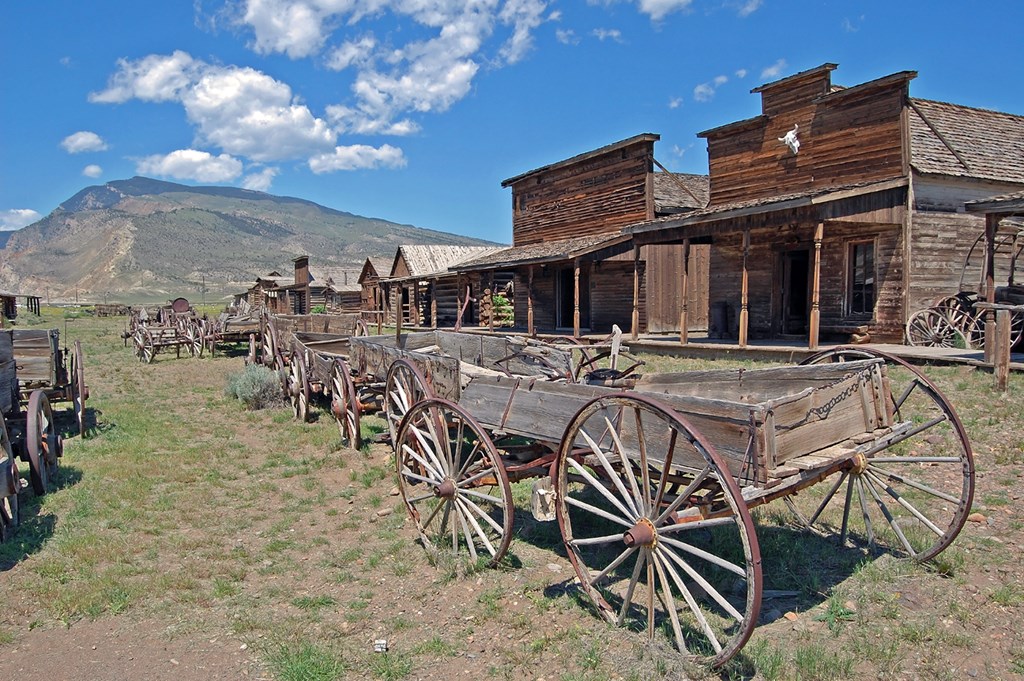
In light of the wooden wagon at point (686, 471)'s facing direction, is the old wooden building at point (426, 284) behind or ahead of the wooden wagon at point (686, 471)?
ahead

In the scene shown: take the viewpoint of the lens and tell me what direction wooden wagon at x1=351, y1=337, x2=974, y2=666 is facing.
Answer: facing away from the viewer and to the left of the viewer

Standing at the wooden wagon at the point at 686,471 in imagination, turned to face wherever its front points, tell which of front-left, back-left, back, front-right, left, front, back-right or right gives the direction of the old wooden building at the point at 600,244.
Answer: front-right

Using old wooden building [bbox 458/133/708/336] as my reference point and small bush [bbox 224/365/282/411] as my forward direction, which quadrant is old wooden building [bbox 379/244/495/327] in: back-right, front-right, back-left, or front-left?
back-right

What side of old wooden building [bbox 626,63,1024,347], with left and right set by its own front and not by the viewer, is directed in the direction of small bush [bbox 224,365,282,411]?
front

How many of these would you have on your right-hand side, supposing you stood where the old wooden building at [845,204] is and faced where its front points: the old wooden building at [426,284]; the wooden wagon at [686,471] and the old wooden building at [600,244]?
2

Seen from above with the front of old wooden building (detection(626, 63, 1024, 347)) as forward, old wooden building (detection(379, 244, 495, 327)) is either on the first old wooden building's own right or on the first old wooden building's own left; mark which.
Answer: on the first old wooden building's own right

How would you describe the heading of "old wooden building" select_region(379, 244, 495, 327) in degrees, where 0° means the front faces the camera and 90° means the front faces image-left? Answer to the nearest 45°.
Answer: approximately 45°

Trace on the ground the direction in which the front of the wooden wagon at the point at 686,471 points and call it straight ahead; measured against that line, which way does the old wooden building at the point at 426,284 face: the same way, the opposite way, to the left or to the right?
to the left

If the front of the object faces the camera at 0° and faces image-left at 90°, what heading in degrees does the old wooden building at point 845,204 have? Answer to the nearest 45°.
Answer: approximately 45°

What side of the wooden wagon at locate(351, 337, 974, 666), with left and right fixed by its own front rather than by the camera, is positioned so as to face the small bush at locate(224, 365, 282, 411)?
front

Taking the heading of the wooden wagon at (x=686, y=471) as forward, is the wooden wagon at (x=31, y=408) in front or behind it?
in front

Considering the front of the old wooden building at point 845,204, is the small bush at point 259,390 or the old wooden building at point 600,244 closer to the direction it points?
the small bush
